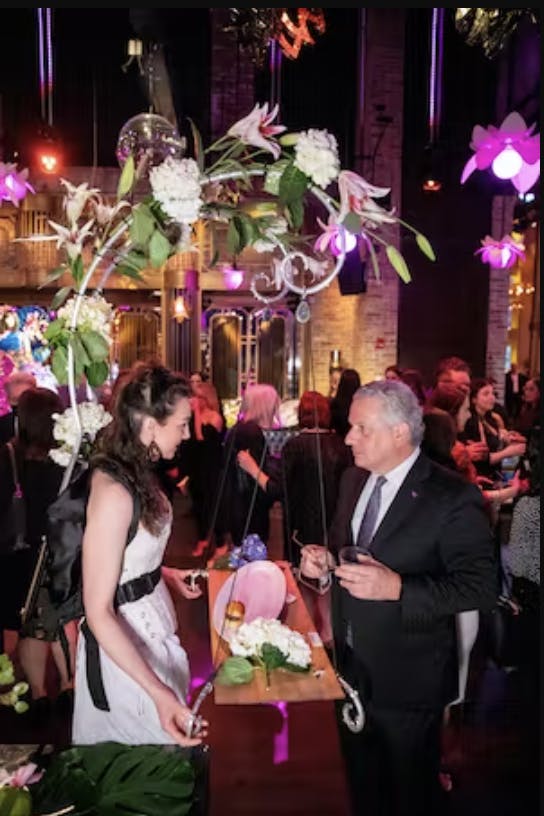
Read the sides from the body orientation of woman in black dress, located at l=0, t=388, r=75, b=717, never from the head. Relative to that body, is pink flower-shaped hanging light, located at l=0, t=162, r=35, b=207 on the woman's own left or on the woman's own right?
on the woman's own left

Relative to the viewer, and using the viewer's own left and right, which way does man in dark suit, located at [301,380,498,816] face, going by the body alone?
facing the viewer and to the left of the viewer

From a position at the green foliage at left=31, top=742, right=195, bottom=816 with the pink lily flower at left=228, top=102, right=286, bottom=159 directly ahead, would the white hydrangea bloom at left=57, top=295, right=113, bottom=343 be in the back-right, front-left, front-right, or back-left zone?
front-left

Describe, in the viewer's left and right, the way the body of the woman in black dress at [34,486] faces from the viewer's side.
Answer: facing away from the viewer and to the right of the viewer

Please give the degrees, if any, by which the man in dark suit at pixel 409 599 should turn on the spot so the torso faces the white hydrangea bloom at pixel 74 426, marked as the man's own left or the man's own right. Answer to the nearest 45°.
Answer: approximately 45° to the man's own right

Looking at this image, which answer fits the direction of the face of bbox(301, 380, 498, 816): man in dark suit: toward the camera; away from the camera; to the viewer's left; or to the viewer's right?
to the viewer's left

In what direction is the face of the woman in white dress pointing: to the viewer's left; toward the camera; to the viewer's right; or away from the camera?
to the viewer's right

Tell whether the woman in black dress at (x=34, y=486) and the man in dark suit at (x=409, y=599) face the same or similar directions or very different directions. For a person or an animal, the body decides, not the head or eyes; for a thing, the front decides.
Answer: very different directions

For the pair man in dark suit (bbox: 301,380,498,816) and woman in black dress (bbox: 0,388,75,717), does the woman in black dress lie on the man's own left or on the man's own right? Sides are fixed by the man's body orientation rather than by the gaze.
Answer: on the man's own right

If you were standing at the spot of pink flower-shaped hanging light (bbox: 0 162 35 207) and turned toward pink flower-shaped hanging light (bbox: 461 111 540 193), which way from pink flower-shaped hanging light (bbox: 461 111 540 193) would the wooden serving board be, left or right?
right

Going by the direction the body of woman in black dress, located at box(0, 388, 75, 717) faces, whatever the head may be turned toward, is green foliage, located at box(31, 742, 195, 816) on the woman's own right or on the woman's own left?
on the woman's own right
